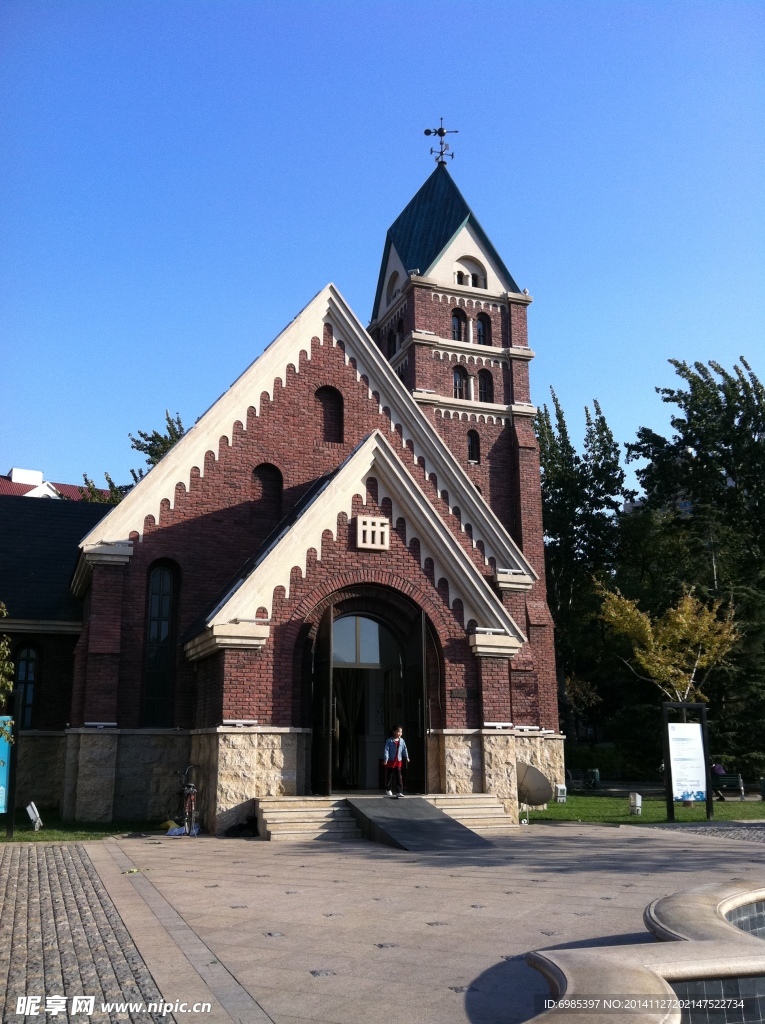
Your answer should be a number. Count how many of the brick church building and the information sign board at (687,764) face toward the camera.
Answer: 2

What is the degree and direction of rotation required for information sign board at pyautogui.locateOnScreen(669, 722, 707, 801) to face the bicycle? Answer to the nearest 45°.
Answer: approximately 45° to its right

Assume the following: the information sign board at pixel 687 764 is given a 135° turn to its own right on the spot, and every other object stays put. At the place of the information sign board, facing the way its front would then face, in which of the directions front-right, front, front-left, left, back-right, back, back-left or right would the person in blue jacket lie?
left

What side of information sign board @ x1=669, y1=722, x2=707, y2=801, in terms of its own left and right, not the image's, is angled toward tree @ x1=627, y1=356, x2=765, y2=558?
back

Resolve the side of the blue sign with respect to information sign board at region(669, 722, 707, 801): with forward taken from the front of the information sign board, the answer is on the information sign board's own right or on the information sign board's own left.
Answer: on the information sign board's own right

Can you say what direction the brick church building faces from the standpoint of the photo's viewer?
facing the viewer

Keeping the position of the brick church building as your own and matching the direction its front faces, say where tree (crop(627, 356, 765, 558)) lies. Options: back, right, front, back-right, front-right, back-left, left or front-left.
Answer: back-left

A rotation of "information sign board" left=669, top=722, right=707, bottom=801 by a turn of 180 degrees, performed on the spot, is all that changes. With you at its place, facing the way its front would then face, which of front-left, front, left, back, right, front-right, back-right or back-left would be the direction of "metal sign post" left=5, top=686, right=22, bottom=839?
back-left

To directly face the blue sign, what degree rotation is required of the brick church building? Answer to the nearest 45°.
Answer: approximately 45° to its right

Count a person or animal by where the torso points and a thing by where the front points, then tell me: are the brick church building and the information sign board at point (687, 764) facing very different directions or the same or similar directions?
same or similar directions
